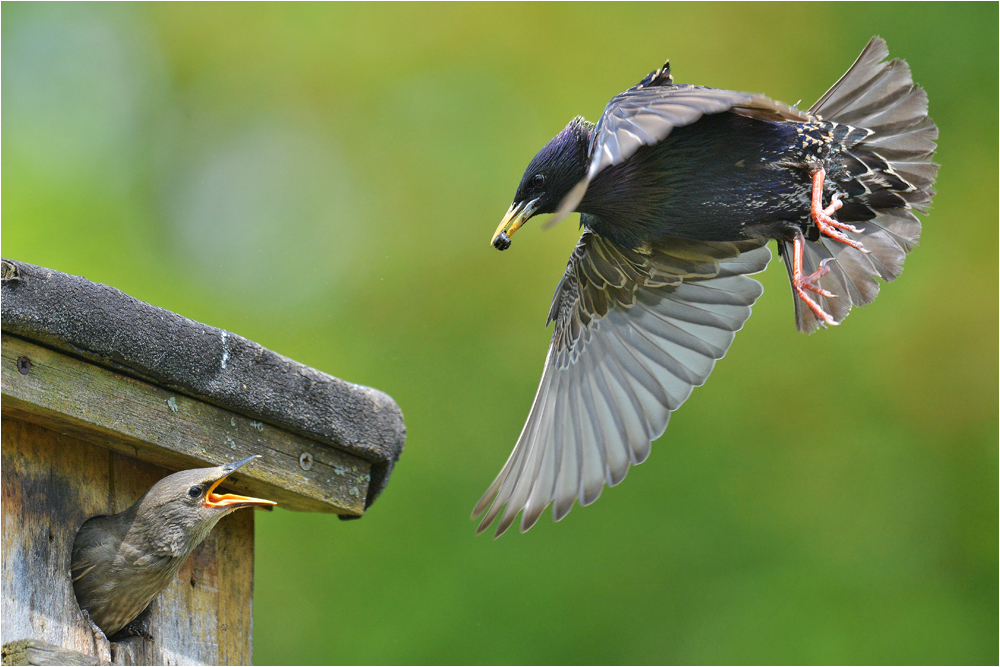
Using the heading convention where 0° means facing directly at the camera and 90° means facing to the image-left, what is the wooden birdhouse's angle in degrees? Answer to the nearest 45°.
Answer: approximately 0°

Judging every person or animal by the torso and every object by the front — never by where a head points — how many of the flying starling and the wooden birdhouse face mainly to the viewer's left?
1

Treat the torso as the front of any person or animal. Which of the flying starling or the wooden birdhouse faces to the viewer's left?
the flying starling

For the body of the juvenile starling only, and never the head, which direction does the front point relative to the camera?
to the viewer's right

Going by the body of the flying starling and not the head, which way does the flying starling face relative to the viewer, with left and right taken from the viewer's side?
facing to the left of the viewer

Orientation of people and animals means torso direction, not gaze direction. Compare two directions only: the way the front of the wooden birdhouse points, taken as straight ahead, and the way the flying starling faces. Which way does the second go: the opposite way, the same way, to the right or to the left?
to the right

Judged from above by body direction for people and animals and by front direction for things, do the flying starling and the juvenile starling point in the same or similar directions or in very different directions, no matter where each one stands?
very different directions

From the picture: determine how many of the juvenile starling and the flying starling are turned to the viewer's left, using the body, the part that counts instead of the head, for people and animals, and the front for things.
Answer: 1
